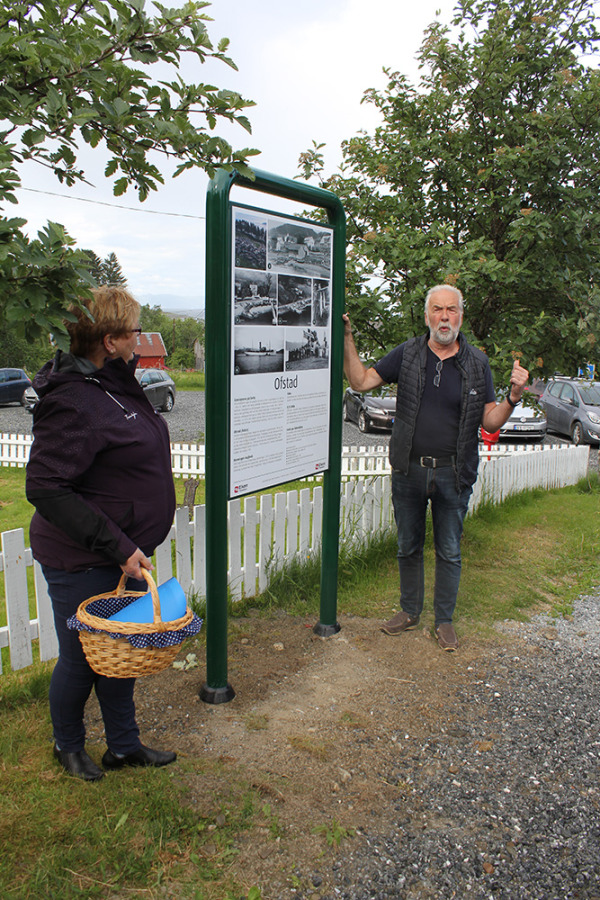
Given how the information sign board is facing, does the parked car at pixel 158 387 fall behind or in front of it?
behind

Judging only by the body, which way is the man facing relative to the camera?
toward the camera

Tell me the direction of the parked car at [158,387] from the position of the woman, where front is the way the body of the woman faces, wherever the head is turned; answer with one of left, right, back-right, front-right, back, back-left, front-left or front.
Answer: left

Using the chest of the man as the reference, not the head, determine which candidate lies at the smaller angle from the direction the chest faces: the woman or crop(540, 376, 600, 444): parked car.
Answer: the woman

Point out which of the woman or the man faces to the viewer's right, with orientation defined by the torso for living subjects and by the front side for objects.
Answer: the woman

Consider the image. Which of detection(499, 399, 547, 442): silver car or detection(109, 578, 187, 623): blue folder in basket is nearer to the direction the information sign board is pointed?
the blue folder in basket

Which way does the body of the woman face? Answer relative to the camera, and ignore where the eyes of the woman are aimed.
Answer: to the viewer's right

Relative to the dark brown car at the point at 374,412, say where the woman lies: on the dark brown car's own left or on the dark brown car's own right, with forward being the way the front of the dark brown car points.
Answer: on the dark brown car's own right

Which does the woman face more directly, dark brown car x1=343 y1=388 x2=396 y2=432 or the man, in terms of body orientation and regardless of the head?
the man

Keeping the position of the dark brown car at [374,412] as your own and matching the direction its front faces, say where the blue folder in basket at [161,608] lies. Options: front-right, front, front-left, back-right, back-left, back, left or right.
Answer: front-right

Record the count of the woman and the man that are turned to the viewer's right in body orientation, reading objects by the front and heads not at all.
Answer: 1

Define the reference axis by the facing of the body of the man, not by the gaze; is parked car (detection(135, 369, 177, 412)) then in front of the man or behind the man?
behind

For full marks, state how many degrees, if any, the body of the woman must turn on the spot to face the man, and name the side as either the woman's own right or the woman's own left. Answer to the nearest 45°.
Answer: approximately 45° to the woman's own left

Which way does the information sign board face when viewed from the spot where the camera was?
facing the viewer and to the right of the viewer
